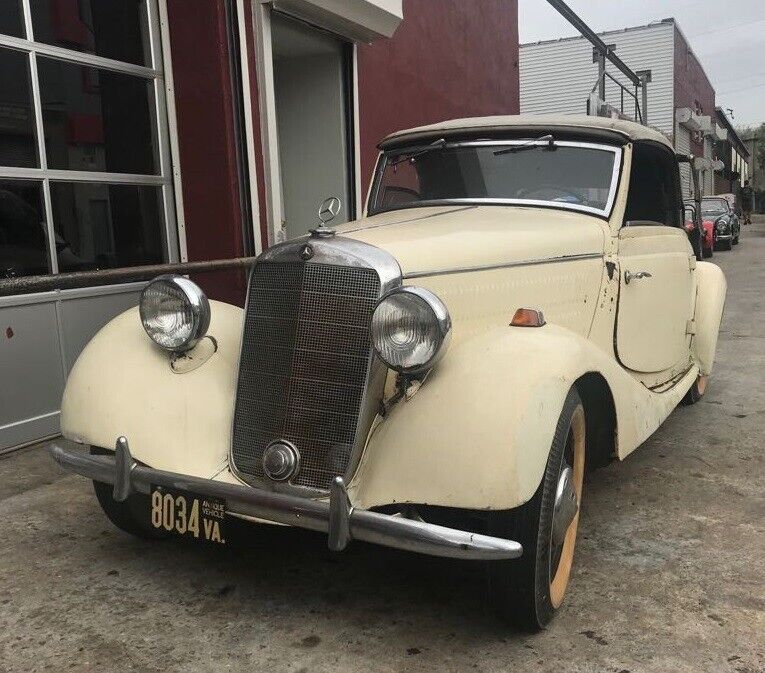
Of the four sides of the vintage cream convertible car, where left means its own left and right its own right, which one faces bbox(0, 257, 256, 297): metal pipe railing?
right

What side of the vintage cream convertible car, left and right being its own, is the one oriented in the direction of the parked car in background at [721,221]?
back

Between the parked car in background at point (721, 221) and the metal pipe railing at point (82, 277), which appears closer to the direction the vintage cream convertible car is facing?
the metal pipe railing

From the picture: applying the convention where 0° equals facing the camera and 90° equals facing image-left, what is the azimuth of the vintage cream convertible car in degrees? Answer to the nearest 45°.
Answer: approximately 45°
